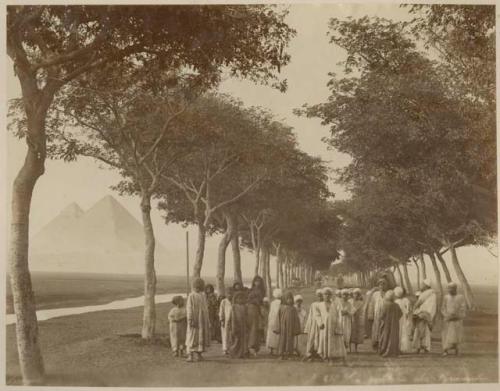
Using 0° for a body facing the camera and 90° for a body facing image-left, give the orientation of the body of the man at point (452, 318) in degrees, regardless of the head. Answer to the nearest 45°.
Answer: approximately 0°

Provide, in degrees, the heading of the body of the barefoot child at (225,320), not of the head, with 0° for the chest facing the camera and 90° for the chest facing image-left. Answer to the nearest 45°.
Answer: approximately 0°

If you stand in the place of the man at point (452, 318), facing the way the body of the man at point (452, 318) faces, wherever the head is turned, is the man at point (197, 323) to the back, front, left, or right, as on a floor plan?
right

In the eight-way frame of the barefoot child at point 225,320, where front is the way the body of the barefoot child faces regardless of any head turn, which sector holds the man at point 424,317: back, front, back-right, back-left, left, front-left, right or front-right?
left

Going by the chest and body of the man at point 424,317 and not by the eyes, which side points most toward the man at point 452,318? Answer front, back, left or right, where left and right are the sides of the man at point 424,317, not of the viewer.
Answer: left

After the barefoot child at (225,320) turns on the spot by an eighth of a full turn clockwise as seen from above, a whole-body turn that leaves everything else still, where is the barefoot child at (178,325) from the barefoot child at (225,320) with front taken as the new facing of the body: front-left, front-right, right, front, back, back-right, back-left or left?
front

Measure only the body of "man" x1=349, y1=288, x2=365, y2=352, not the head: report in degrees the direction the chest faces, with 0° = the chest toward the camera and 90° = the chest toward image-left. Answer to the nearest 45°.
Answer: approximately 45°

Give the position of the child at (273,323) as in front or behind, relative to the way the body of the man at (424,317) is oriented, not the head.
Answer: in front

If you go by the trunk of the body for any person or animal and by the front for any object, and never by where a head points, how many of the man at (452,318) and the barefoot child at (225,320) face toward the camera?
2

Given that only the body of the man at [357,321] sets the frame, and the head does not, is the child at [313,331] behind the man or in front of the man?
in front
